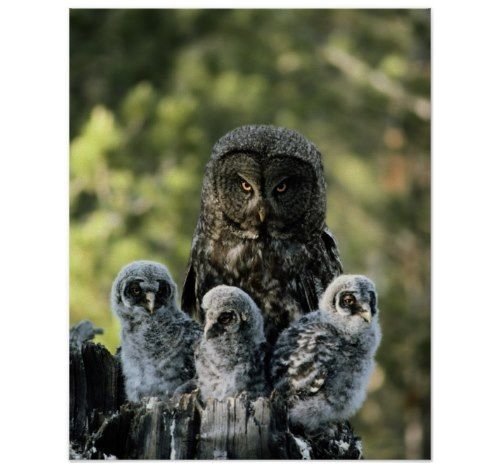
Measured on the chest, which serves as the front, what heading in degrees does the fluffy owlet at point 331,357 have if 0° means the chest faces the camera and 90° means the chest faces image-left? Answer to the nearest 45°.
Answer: approximately 315°

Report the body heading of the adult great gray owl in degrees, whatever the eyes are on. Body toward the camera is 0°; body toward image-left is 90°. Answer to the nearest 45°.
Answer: approximately 0°

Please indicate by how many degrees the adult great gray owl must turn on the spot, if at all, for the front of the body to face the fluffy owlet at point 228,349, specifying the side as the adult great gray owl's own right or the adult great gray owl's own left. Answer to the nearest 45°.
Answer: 0° — it already faces it
